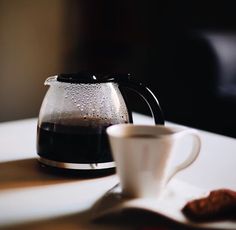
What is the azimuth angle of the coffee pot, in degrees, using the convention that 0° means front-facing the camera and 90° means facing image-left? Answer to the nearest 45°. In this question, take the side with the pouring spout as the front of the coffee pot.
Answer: approximately 90°
